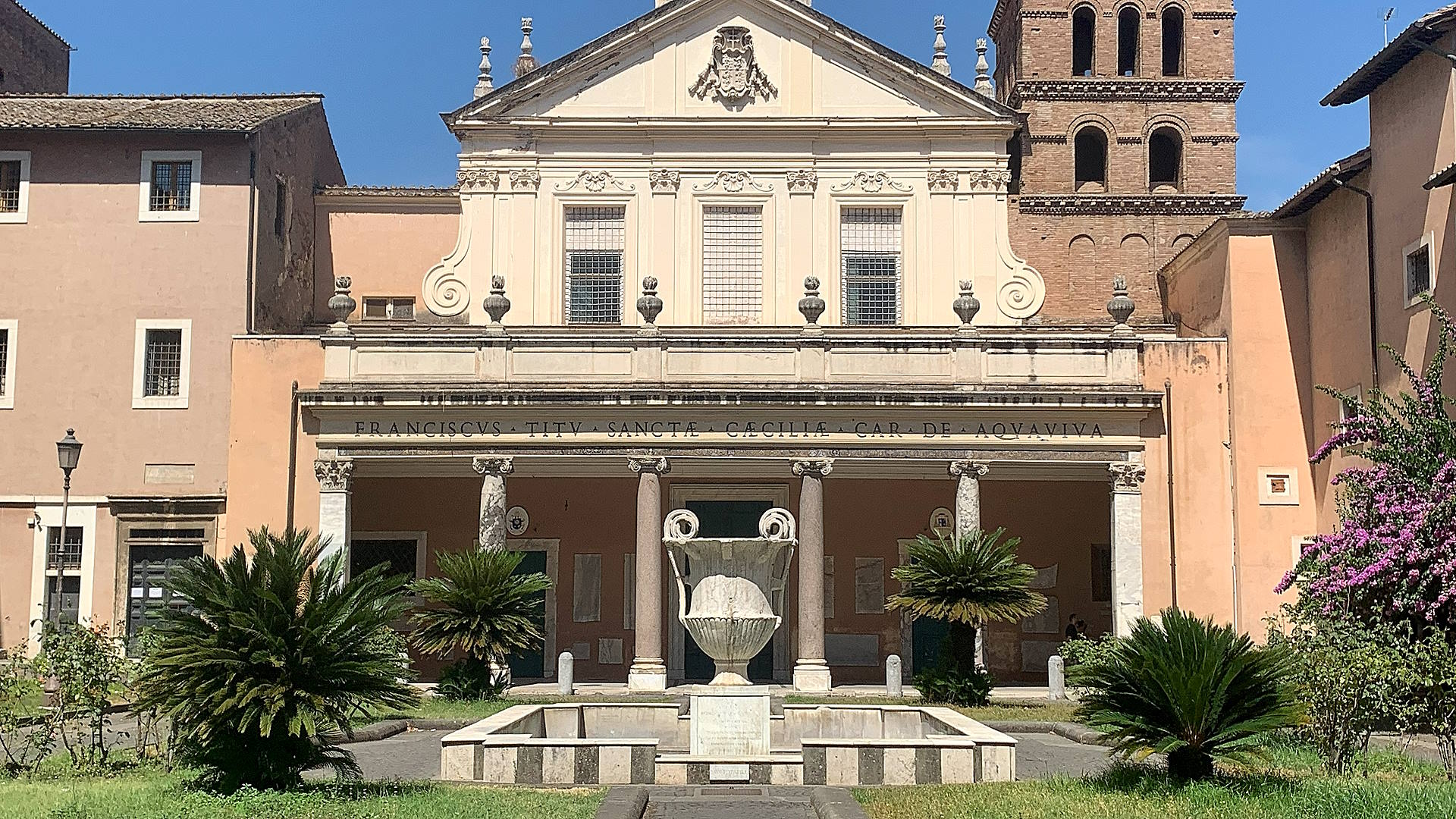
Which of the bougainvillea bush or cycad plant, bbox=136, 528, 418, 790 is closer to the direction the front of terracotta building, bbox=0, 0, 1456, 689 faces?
the cycad plant

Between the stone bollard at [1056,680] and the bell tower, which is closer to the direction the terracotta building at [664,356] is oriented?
the stone bollard

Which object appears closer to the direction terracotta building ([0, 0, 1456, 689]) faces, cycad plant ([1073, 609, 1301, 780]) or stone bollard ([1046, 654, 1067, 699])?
the cycad plant

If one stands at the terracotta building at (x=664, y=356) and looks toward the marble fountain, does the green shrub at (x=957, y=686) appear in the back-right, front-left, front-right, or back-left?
front-left

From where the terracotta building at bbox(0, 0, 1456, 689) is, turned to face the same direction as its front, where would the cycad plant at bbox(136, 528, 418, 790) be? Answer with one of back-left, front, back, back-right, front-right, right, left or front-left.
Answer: front

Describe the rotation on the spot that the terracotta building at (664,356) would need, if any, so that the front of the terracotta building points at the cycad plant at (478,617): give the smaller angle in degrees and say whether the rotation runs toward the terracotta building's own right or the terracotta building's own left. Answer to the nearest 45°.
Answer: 0° — it already faces it

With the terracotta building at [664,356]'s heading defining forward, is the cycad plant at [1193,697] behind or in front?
in front

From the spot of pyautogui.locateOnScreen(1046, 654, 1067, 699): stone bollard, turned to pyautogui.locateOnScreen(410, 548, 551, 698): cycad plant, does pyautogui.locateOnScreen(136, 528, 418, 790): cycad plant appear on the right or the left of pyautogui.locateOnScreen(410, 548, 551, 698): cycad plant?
left

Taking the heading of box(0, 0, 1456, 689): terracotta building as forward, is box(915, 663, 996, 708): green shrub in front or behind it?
in front

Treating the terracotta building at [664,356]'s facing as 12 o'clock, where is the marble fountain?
The marble fountain is roughly at 12 o'clock from the terracotta building.

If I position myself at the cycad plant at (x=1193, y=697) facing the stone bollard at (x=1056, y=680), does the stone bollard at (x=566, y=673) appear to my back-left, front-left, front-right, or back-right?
front-left

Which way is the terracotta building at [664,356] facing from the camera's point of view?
toward the camera
